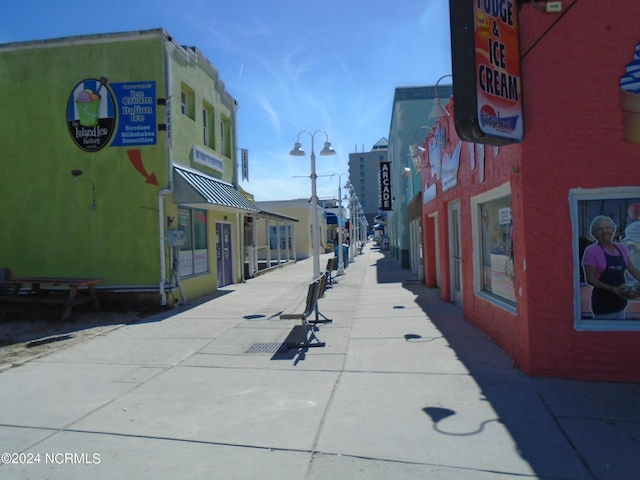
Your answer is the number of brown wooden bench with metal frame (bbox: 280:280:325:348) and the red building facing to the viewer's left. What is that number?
2

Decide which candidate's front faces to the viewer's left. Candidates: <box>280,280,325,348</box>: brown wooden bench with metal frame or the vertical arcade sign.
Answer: the brown wooden bench with metal frame

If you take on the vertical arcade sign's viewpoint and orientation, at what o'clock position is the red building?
The red building is roughly at 12 o'clock from the vertical arcade sign.

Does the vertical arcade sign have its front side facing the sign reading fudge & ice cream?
yes

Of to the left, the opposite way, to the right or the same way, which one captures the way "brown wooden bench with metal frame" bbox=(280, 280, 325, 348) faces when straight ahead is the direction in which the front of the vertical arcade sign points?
to the right

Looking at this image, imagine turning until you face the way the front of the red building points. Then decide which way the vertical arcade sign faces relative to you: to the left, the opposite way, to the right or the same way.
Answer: to the left

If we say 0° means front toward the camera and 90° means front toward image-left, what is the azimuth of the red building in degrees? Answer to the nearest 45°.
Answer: approximately 90°

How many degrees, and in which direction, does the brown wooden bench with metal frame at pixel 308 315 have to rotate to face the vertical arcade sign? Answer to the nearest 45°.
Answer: approximately 90° to its right

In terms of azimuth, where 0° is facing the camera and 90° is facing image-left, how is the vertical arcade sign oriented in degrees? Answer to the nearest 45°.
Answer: approximately 0°

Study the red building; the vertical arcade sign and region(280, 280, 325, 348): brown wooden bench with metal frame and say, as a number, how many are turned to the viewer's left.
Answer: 2

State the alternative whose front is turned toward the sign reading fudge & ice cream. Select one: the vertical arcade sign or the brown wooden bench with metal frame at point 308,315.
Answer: the vertical arcade sign

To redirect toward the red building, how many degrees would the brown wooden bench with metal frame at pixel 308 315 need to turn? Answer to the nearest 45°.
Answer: approximately 135° to its left

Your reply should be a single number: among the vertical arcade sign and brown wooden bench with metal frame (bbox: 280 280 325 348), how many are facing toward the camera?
1

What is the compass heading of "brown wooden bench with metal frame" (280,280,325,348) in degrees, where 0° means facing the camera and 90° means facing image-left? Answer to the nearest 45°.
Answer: approximately 90°
